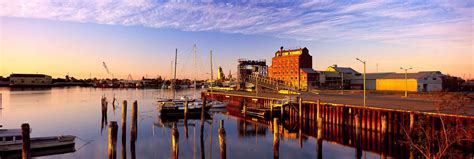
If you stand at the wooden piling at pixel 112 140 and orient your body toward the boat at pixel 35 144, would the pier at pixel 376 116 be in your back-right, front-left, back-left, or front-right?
back-right

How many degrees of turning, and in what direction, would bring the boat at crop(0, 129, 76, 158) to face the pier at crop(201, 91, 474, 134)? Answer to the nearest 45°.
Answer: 0° — it already faces it

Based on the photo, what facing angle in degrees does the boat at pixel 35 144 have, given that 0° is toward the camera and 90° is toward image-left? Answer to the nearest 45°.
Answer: approximately 270°

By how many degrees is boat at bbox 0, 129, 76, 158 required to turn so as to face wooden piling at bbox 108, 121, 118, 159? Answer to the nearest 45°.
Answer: approximately 45° to its right
